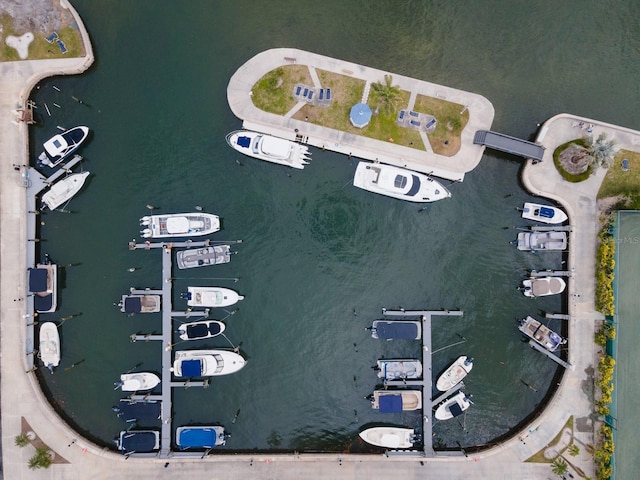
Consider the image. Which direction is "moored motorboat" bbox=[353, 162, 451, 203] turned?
to the viewer's right

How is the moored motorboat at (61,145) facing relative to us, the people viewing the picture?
facing away from the viewer and to the right of the viewer

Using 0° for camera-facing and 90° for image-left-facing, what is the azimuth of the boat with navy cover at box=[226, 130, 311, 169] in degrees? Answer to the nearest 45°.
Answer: approximately 90°

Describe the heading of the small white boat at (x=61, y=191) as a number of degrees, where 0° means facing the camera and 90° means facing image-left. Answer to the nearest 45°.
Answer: approximately 225°

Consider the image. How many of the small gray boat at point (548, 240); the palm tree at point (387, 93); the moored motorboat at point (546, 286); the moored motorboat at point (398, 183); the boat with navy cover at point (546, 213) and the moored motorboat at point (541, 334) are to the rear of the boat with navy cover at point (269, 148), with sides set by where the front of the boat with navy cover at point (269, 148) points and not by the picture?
6

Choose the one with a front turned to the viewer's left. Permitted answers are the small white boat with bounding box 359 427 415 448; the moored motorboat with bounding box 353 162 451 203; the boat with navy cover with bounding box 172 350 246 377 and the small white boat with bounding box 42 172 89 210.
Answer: the small white boat with bounding box 359 427 415 448

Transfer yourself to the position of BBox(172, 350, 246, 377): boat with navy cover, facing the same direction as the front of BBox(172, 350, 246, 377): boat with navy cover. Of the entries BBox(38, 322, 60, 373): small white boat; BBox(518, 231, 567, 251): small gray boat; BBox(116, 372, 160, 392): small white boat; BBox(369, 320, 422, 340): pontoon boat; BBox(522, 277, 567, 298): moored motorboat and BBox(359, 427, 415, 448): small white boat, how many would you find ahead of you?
4
